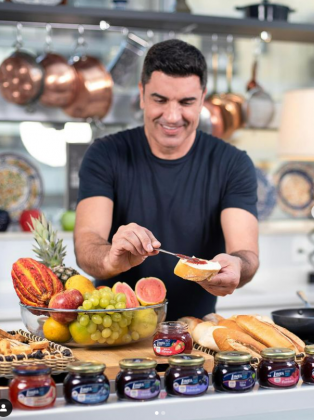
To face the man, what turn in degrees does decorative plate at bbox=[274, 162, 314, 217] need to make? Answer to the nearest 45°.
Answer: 0° — it already faces them

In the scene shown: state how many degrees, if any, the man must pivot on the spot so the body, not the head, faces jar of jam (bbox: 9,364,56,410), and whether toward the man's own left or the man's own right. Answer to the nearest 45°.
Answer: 0° — they already face it

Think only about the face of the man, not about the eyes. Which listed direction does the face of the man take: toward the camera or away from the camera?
toward the camera

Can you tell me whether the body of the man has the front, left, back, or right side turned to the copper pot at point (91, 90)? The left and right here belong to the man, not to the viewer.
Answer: back

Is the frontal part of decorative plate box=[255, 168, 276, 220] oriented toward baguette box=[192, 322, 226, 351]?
yes

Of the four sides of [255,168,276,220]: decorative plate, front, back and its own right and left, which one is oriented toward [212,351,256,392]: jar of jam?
front

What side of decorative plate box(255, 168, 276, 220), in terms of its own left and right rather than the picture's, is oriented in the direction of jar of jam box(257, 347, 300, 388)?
front

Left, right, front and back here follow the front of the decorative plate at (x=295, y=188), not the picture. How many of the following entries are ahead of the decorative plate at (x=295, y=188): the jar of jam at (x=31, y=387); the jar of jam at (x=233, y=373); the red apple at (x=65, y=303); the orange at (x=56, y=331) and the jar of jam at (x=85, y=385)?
5

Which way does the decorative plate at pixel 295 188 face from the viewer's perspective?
toward the camera

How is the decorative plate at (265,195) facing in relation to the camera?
toward the camera

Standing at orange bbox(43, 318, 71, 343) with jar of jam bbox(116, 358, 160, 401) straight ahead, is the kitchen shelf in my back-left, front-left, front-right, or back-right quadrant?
back-left

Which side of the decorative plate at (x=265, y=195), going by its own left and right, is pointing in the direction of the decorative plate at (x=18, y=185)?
right

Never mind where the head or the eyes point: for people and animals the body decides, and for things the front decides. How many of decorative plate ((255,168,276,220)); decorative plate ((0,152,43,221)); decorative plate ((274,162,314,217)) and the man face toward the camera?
4
